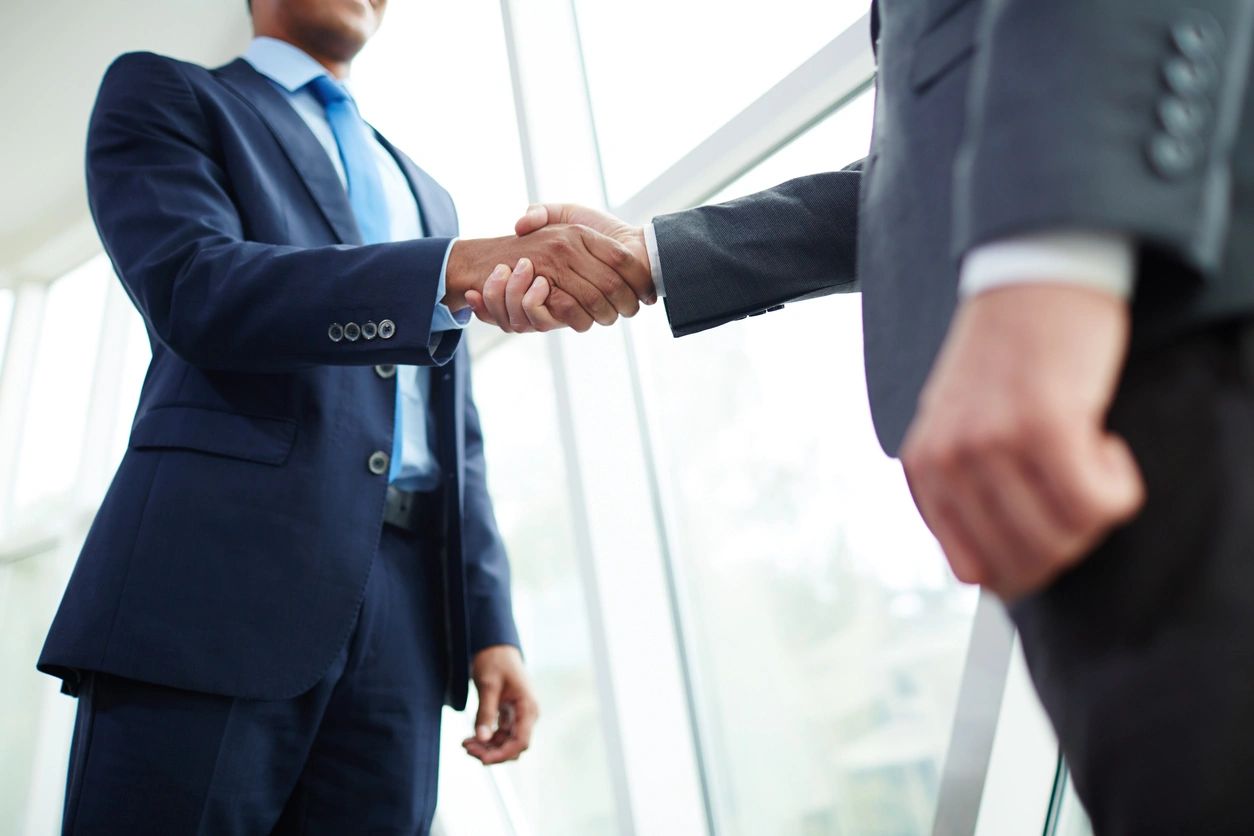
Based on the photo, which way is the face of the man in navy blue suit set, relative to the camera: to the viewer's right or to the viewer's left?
to the viewer's right

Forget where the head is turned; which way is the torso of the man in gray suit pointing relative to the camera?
to the viewer's left

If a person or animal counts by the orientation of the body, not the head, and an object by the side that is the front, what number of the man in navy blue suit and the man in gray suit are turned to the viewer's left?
1

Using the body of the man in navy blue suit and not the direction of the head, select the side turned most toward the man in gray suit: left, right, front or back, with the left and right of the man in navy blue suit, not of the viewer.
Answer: front

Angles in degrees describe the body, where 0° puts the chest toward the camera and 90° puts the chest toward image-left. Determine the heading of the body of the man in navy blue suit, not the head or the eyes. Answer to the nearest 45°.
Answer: approximately 315°

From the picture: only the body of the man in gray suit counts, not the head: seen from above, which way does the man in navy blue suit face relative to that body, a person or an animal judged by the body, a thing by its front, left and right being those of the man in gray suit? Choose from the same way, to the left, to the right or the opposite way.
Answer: the opposite way

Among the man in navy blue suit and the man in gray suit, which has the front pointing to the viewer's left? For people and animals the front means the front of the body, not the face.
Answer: the man in gray suit
